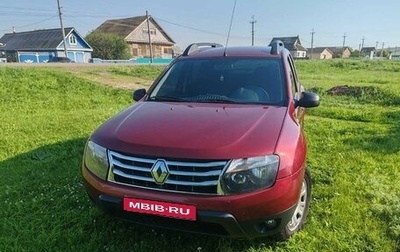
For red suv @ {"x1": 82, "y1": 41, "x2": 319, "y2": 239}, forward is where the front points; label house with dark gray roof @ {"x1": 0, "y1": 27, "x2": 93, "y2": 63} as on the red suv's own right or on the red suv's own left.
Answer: on the red suv's own right

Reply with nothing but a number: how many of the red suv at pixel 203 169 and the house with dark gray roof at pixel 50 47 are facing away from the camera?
0

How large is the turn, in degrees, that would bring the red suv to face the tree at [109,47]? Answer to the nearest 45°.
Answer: approximately 135° to its right

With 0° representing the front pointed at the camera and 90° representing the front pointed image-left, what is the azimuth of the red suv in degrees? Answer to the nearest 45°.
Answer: approximately 45°
